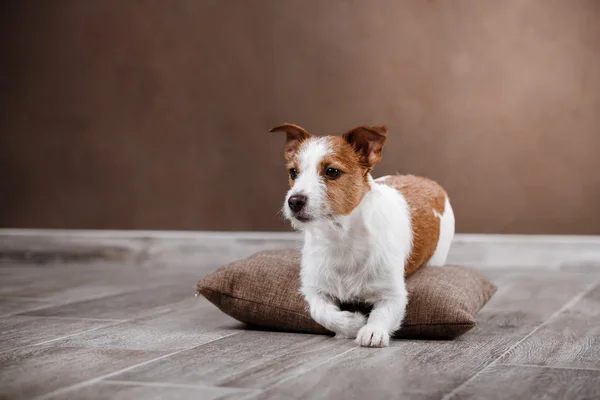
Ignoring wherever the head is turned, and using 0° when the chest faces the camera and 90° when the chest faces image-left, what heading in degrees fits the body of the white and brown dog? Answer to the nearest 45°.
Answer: approximately 45°
